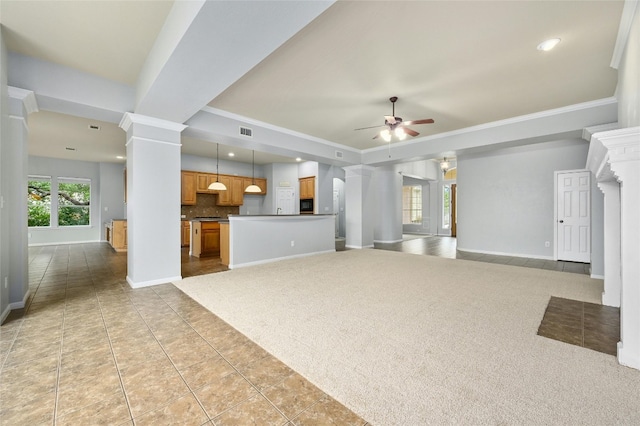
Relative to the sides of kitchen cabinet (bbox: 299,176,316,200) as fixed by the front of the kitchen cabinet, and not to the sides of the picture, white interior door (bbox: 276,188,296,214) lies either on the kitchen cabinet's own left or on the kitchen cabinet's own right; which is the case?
on the kitchen cabinet's own right

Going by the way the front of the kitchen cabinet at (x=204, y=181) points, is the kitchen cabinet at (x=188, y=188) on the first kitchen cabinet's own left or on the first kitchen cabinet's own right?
on the first kitchen cabinet's own right

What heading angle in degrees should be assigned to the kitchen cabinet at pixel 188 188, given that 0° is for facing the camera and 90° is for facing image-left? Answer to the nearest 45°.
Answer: approximately 0°

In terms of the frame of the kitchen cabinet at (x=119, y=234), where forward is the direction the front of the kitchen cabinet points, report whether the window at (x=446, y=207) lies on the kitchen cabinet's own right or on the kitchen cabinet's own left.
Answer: on the kitchen cabinet's own left

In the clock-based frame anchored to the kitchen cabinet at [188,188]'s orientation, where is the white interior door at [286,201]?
The white interior door is roughly at 9 o'clock from the kitchen cabinet.
